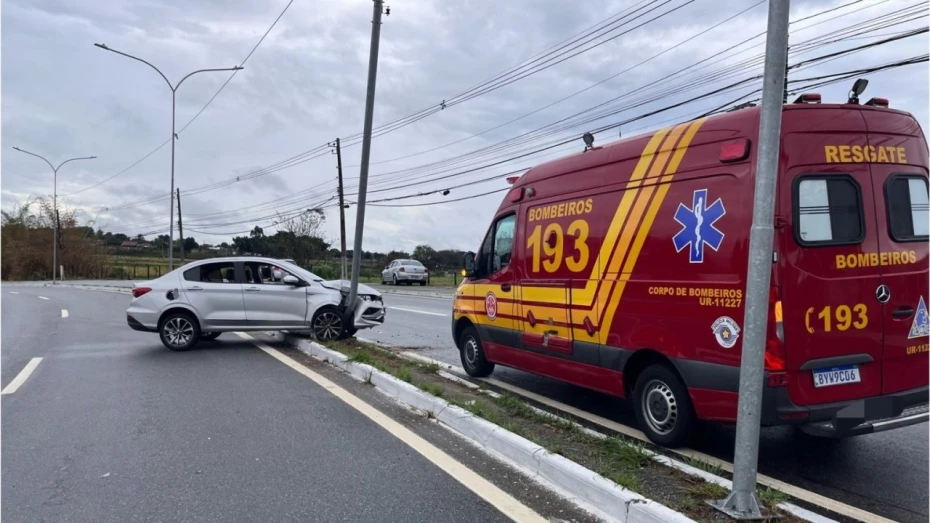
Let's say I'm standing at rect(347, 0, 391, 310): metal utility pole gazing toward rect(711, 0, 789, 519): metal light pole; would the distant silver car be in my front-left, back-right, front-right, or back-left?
back-left

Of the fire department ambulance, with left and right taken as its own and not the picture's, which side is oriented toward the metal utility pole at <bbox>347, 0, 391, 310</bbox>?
front

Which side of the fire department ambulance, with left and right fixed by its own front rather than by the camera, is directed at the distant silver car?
front

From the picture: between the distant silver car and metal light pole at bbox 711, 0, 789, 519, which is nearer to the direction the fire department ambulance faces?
the distant silver car

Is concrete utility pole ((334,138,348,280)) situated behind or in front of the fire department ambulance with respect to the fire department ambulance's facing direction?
in front

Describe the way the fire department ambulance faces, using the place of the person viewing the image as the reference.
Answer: facing away from the viewer and to the left of the viewer

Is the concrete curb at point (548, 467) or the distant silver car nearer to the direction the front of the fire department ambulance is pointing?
the distant silver car

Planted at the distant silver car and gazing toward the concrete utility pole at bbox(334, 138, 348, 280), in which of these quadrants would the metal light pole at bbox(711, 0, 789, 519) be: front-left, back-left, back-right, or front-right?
back-left
